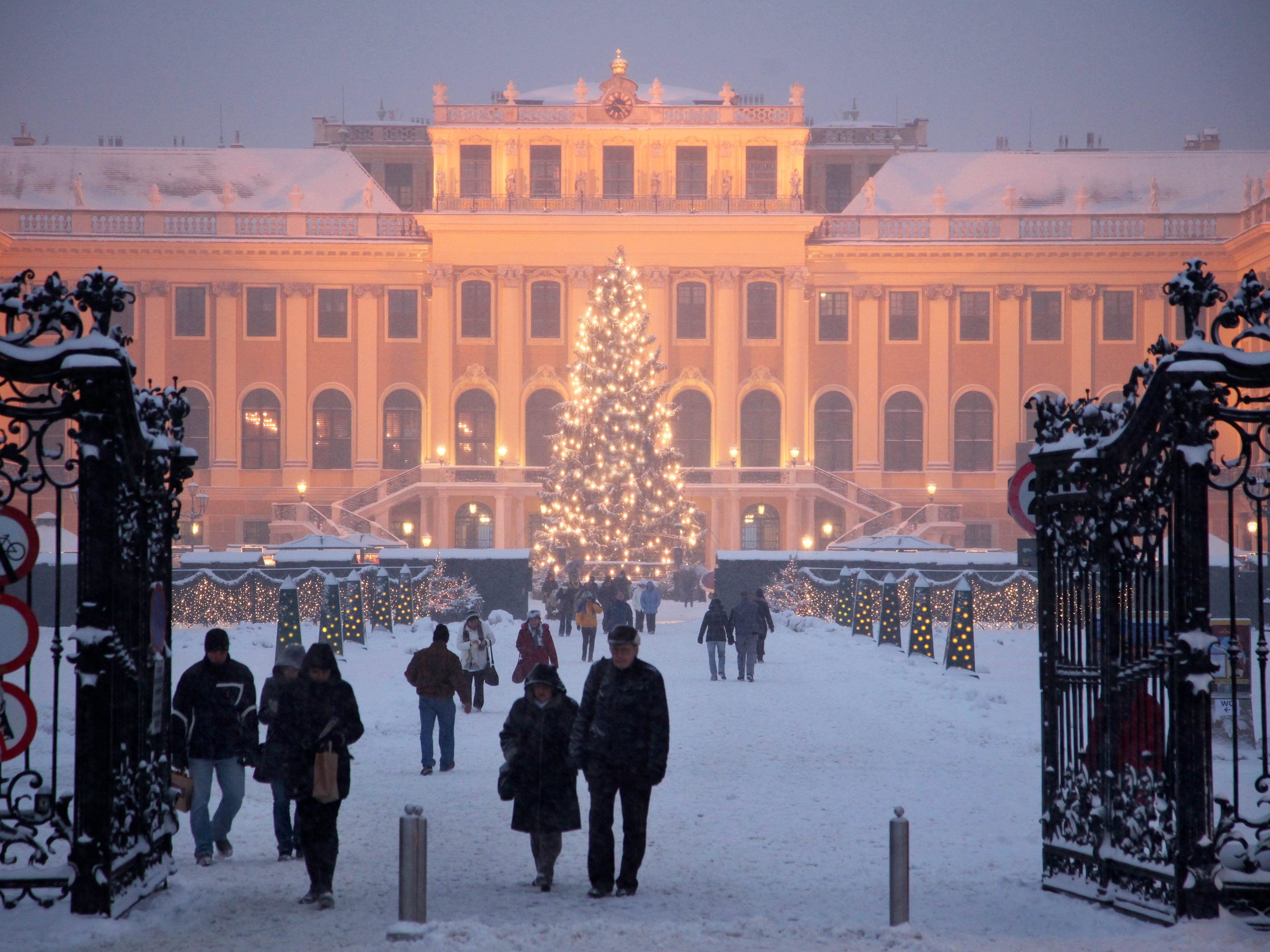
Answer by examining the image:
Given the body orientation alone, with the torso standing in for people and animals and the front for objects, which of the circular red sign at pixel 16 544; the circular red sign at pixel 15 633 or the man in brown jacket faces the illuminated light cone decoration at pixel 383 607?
the man in brown jacket

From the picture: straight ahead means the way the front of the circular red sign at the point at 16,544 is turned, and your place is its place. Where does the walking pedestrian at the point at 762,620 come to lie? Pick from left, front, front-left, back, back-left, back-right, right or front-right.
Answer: back-left

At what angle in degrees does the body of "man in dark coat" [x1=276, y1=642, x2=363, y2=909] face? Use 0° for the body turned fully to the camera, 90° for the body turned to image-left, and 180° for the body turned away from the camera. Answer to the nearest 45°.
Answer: approximately 0°

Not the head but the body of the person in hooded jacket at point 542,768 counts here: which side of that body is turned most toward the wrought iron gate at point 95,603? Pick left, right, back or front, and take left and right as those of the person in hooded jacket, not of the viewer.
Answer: right

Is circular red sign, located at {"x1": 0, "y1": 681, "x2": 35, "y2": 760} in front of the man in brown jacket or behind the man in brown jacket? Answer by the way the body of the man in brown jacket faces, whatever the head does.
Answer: behind

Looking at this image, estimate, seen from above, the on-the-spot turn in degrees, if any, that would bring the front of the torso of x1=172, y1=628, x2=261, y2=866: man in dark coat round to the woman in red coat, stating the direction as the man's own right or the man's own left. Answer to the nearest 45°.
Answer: approximately 135° to the man's own left

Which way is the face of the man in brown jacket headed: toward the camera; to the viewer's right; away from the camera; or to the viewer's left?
away from the camera

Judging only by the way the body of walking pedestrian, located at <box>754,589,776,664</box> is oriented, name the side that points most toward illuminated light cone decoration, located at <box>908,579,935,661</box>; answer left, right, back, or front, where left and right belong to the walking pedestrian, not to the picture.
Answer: right

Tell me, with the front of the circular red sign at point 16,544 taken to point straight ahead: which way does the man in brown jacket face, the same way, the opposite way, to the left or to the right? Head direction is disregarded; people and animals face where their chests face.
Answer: the opposite way

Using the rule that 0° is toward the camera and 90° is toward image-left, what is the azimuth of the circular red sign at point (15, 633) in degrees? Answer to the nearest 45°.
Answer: approximately 0°
